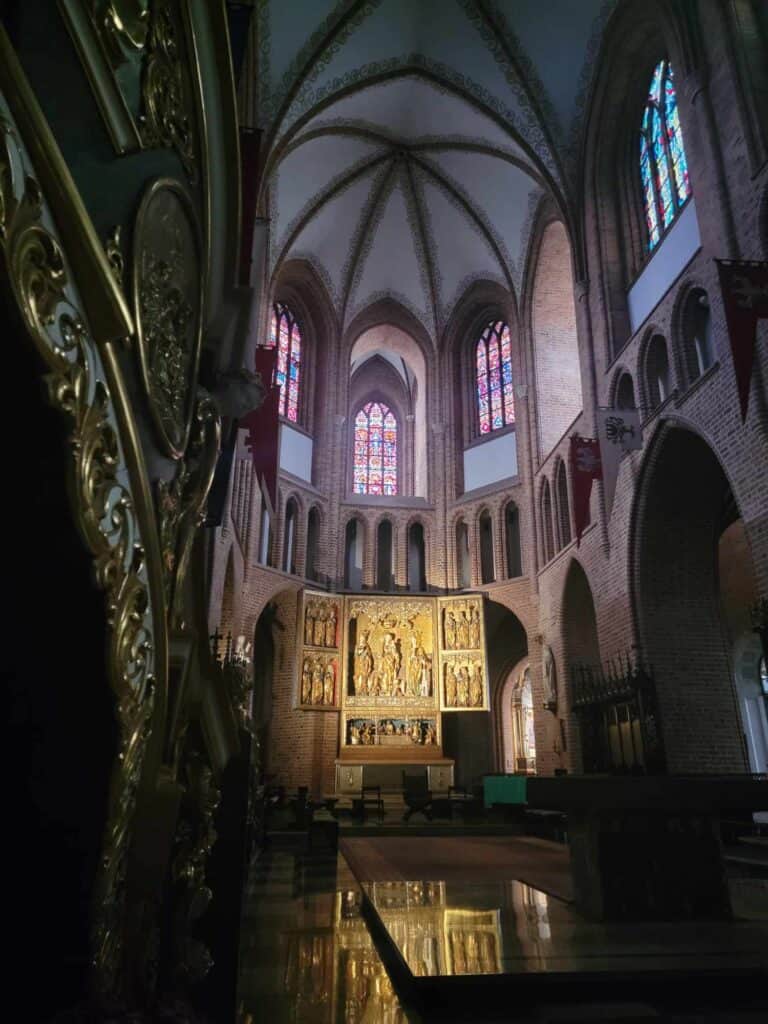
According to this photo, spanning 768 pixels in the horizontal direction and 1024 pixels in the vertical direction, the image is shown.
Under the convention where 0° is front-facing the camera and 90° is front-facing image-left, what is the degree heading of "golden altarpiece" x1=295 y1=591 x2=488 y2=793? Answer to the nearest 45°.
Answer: approximately 0°

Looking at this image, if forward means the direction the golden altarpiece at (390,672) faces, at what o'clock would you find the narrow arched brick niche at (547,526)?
The narrow arched brick niche is roughly at 10 o'clock from the golden altarpiece.

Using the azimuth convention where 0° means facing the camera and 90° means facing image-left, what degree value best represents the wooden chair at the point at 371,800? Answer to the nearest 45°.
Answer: approximately 0°

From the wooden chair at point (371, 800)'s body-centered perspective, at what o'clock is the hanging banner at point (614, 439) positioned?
The hanging banner is roughly at 11 o'clock from the wooden chair.

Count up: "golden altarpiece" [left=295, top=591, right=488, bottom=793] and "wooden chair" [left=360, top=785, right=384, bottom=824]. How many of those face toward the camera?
2
